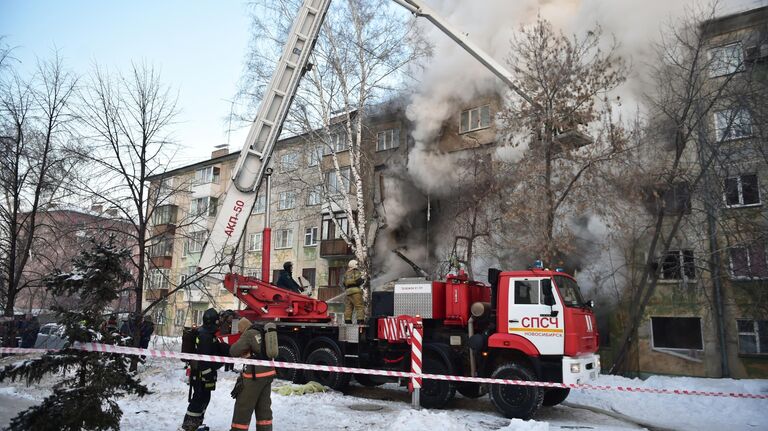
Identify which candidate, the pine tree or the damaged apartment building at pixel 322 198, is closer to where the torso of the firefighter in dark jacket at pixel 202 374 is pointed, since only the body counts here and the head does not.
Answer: the damaged apartment building

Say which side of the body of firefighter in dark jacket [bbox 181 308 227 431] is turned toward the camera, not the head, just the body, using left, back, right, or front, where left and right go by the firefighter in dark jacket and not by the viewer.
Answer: right

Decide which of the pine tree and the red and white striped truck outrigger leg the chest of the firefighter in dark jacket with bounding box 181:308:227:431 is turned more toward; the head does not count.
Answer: the red and white striped truck outrigger leg

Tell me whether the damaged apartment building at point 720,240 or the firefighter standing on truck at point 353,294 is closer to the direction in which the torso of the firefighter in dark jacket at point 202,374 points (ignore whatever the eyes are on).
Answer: the damaged apartment building

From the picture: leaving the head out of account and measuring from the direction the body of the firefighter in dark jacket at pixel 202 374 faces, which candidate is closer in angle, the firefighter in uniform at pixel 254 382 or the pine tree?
the firefighter in uniform

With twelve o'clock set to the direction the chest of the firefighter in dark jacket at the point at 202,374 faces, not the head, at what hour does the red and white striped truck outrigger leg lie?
The red and white striped truck outrigger leg is roughly at 11 o'clock from the firefighter in dark jacket.

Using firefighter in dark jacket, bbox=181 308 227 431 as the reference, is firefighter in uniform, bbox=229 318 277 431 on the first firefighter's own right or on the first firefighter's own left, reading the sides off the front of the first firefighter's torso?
on the first firefighter's own right
